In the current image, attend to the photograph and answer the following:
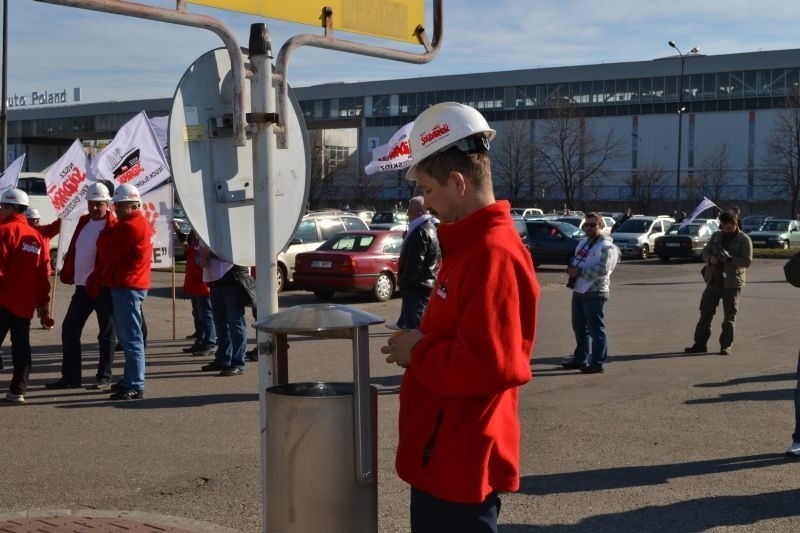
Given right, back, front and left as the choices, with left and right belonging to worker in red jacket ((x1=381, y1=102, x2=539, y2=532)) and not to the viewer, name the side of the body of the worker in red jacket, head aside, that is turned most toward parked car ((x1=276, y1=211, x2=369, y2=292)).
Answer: right

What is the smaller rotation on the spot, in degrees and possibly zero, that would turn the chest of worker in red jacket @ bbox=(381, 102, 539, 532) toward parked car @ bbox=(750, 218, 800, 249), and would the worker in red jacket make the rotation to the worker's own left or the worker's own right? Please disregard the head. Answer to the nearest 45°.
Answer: approximately 90° to the worker's own right

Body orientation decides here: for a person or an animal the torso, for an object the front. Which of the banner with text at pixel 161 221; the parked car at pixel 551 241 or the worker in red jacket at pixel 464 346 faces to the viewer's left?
the worker in red jacket

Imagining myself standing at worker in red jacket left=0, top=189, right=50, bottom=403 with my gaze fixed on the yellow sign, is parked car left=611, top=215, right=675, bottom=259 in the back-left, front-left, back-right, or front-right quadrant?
back-left

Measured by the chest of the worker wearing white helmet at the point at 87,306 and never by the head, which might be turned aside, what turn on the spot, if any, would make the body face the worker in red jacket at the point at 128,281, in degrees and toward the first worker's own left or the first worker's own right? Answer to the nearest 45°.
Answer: approximately 90° to the first worker's own left
